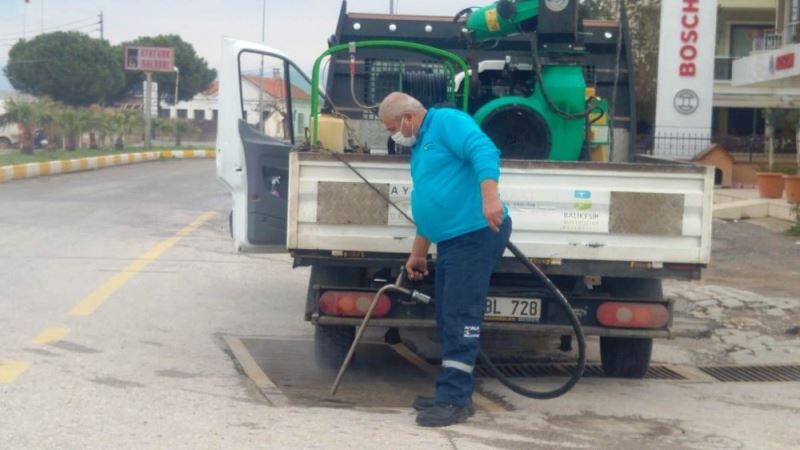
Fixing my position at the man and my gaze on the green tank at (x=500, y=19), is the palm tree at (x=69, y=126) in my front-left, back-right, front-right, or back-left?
front-left

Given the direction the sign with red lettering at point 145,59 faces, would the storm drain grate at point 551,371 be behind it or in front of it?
in front

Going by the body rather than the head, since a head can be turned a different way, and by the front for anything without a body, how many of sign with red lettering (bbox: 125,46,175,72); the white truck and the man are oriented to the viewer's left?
1

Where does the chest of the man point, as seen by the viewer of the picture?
to the viewer's left

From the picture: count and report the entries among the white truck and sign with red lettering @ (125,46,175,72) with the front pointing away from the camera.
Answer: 1

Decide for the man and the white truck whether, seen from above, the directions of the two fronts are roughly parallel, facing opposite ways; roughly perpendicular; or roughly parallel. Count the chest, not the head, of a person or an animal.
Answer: roughly perpendicular

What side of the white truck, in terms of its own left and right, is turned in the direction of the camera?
back

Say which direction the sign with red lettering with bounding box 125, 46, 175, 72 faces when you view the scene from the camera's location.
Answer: facing the viewer

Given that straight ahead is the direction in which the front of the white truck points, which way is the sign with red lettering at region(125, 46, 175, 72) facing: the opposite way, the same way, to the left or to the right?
the opposite way

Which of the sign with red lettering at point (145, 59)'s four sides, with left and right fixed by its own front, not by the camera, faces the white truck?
front

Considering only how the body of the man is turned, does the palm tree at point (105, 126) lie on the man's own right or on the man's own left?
on the man's own right

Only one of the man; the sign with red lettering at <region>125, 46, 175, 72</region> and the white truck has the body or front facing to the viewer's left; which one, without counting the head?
the man

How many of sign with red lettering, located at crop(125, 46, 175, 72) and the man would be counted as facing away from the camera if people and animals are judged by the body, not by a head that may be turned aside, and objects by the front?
0

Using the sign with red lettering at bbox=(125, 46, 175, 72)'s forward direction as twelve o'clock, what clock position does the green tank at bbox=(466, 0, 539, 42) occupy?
The green tank is roughly at 12 o'clock from the sign with red lettering.

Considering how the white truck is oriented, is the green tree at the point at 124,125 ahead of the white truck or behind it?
ahead
